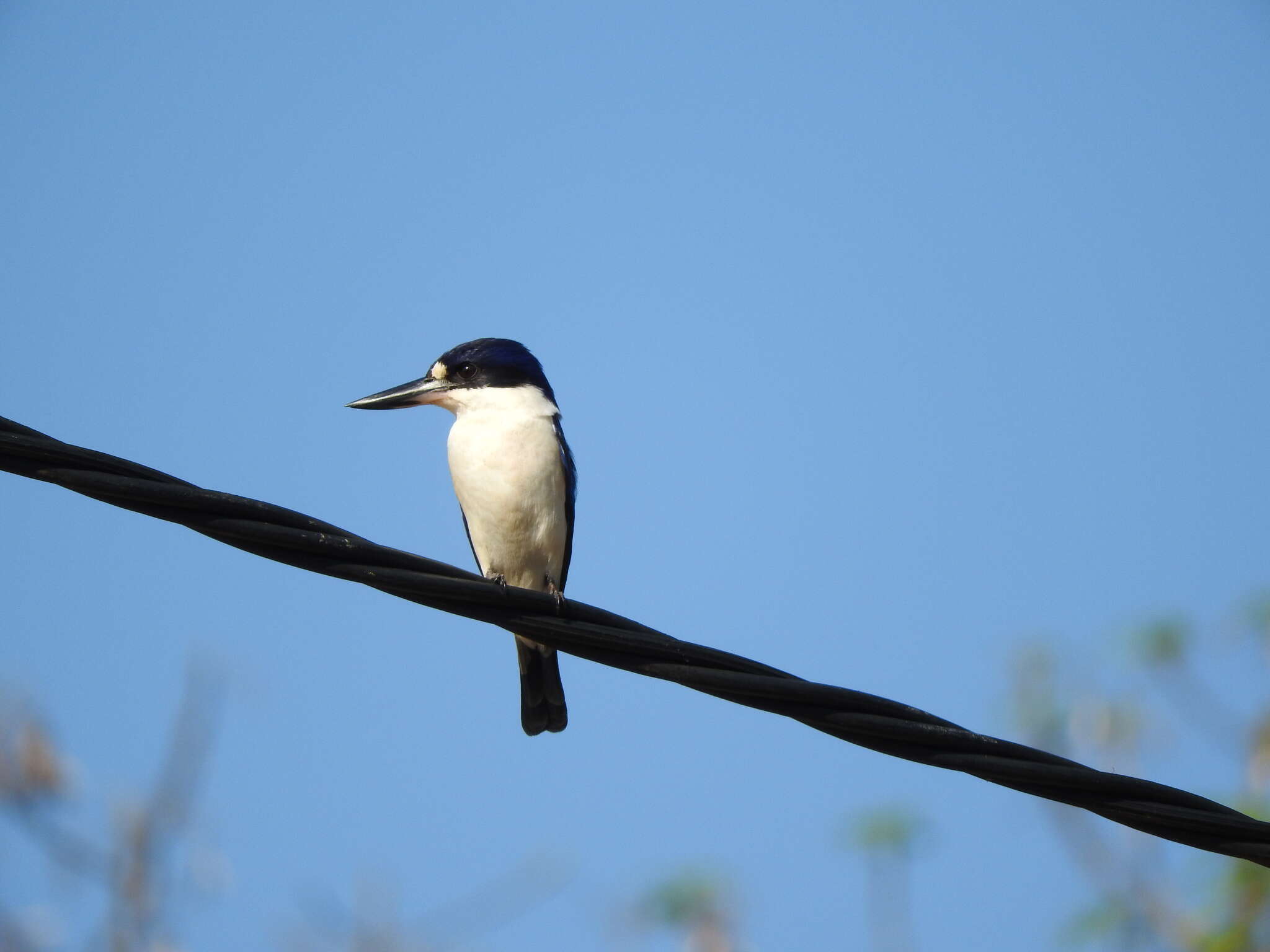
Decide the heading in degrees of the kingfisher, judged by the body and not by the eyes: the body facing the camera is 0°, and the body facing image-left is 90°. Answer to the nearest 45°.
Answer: approximately 45°
